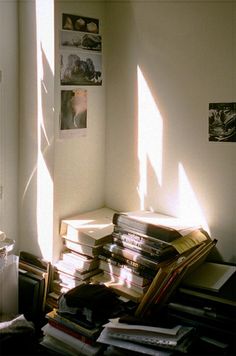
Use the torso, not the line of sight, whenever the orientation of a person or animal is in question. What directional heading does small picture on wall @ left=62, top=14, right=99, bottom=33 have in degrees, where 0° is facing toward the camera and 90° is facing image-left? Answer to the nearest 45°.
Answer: approximately 315°
